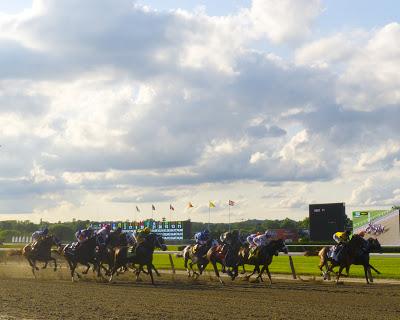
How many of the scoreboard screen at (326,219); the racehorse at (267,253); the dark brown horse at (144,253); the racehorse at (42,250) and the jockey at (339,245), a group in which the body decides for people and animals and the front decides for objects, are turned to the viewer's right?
4

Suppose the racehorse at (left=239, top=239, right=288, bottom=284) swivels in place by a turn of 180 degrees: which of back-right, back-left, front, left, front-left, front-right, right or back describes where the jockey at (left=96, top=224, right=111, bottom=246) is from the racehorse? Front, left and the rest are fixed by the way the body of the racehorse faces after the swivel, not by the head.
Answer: front

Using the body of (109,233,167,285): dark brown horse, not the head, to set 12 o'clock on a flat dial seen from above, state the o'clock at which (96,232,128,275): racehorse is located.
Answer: The racehorse is roughly at 8 o'clock from the dark brown horse.

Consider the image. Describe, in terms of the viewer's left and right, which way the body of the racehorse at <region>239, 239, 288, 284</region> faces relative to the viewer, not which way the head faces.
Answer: facing to the right of the viewer

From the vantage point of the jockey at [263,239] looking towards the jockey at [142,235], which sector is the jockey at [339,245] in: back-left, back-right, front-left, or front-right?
back-left

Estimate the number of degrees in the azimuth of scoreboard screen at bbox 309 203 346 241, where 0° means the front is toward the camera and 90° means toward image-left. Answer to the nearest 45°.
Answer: approximately 0°

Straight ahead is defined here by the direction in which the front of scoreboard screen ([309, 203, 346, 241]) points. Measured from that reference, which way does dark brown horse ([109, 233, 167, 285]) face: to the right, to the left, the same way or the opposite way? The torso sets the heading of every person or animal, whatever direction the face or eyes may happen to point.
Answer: to the left

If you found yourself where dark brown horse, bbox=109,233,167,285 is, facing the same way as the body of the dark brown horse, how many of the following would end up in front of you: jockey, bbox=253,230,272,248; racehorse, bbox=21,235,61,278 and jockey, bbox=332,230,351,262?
2

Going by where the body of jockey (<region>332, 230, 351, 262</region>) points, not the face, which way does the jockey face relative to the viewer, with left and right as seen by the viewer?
facing to the right of the viewer
